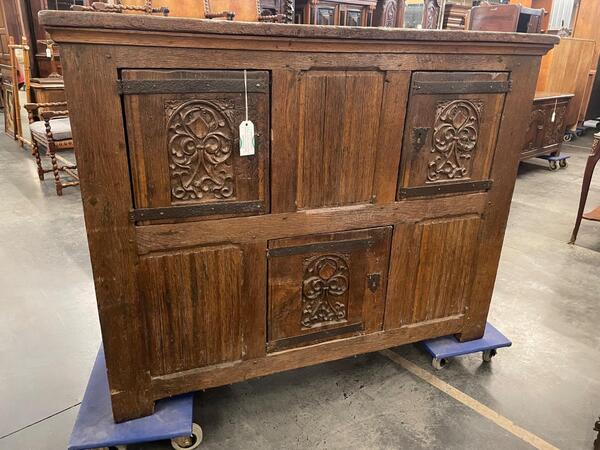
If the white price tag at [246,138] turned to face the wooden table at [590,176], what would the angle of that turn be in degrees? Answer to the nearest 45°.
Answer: approximately 135° to its left

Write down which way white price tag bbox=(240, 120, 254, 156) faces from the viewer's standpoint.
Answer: facing the viewer

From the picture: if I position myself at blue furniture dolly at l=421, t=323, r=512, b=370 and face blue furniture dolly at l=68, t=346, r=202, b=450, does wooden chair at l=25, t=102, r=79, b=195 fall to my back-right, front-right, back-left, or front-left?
front-right

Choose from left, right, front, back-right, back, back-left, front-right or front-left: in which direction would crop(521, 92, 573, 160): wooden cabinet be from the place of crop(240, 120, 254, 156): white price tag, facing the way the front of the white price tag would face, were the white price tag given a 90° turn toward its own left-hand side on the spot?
front-left
